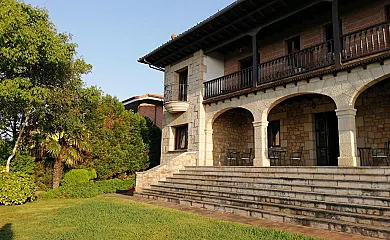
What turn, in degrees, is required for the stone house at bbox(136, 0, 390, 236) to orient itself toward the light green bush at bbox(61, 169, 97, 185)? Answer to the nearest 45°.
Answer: approximately 45° to its right

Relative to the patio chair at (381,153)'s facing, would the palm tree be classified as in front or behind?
in front

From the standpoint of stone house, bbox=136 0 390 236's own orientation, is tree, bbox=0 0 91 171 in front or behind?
in front

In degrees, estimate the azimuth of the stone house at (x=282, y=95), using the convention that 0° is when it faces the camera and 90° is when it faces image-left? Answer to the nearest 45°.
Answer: approximately 45°

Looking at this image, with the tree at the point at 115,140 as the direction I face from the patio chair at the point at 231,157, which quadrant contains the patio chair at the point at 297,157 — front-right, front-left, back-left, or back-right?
back-left
